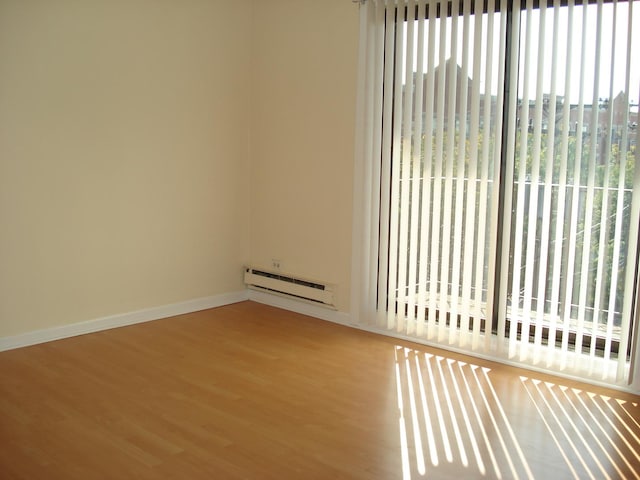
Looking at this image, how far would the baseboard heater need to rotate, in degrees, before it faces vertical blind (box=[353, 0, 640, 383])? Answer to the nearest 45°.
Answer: approximately 90° to its left

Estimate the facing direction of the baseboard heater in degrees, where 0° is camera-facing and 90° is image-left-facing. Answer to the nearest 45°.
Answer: approximately 45°
